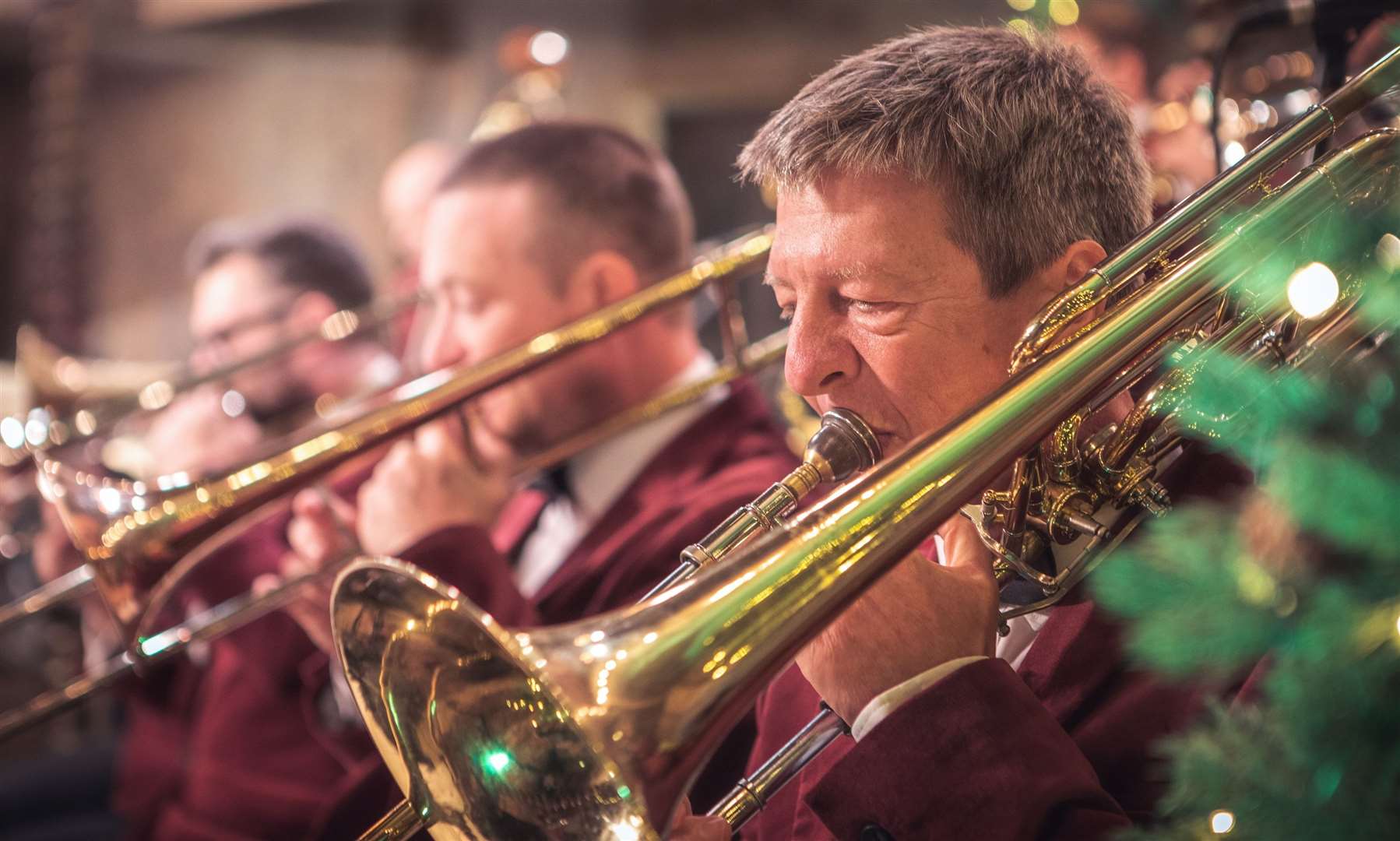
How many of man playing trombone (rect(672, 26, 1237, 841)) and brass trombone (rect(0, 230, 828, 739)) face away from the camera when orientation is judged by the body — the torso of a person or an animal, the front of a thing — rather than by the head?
0

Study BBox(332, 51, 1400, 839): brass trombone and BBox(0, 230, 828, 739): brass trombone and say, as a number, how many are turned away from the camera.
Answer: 0

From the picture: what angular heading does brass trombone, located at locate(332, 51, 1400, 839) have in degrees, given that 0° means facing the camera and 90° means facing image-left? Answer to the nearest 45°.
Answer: approximately 45°

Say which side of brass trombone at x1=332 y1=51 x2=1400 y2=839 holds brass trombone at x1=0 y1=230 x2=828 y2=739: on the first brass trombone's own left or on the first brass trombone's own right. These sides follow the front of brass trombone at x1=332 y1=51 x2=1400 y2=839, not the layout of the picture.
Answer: on the first brass trombone's own right

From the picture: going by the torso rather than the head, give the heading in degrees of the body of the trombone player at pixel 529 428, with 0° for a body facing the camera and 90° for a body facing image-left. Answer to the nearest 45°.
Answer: approximately 45°

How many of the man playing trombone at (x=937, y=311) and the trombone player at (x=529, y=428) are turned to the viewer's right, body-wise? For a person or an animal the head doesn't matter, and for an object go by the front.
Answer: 0

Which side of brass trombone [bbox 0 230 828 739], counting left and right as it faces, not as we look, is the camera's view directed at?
left

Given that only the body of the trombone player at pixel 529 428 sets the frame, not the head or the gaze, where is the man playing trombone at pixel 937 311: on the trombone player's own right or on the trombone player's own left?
on the trombone player's own left

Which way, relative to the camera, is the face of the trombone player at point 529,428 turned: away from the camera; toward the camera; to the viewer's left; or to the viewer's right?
to the viewer's left

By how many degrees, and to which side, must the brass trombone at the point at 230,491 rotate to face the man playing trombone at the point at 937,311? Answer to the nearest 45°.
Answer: approximately 135° to its left
